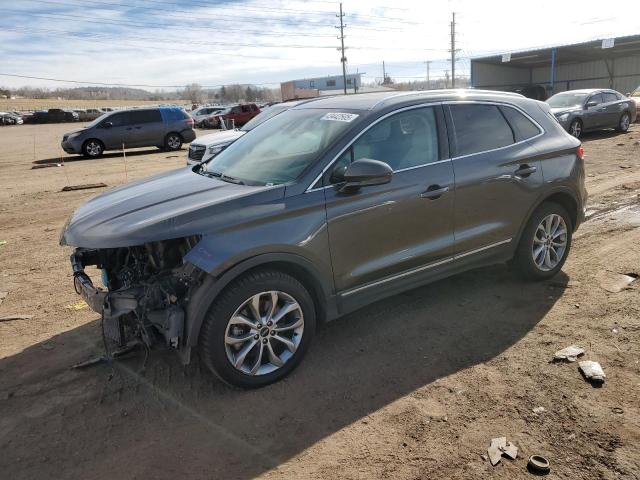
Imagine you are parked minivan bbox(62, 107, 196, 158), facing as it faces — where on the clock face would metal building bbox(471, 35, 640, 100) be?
The metal building is roughly at 5 o'clock from the parked minivan.

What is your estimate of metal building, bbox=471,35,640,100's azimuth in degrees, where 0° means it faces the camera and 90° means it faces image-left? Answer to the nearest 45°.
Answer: approximately 45°

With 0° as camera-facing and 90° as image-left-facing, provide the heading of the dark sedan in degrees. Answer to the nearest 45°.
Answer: approximately 45°

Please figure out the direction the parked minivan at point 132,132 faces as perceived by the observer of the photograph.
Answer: facing to the left of the viewer

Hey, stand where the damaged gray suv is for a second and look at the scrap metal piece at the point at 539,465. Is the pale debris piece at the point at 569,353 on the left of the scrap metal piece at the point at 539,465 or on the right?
left

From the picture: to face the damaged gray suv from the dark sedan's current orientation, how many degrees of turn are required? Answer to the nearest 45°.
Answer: approximately 45° to its left
